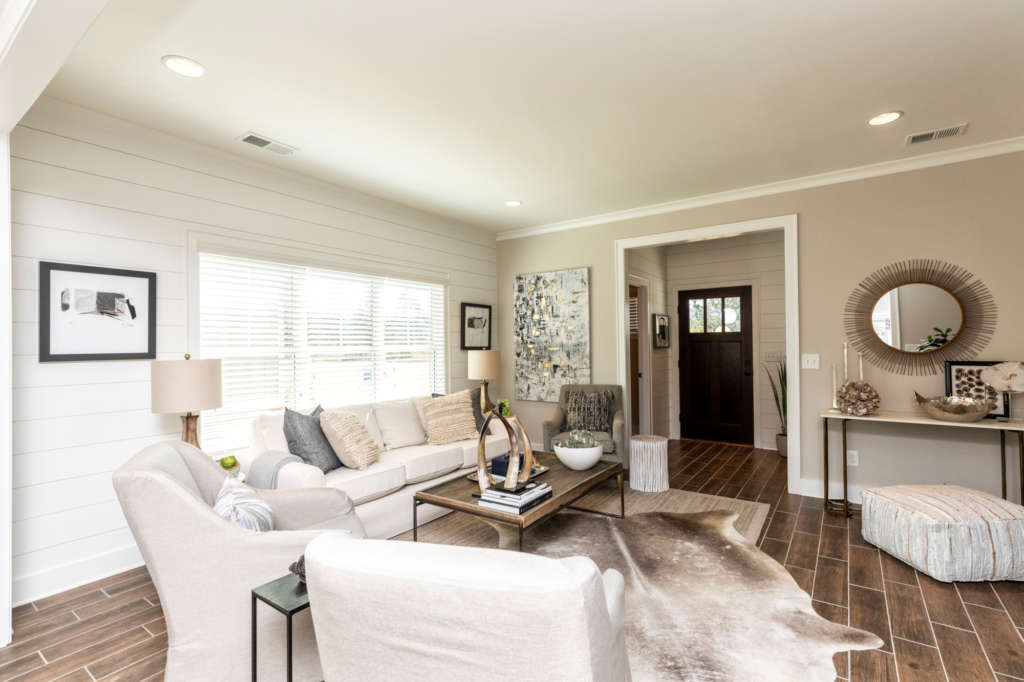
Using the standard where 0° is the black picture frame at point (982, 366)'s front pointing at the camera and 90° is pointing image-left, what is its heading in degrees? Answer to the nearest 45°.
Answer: approximately 0°

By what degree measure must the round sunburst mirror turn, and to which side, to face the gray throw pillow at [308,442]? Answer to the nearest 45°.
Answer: approximately 45° to its right

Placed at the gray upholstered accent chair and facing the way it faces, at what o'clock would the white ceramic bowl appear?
The white ceramic bowl is roughly at 11 o'clock from the gray upholstered accent chair.

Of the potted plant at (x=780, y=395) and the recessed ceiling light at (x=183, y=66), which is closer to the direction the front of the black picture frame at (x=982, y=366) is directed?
the recessed ceiling light

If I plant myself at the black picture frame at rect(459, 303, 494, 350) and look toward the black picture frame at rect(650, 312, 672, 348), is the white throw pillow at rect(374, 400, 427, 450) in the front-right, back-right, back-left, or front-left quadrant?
back-right

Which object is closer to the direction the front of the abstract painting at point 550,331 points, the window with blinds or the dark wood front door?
the window with blinds

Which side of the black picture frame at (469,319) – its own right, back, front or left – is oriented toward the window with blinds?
right

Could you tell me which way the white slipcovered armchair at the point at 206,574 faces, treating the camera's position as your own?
facing to the right of the viewer

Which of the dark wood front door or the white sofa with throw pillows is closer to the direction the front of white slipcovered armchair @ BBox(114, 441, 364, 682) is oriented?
the dark wood front door

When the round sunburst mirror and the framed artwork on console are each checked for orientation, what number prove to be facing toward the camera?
2

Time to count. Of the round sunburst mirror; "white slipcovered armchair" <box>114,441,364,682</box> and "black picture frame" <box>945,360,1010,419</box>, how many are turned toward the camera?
2
